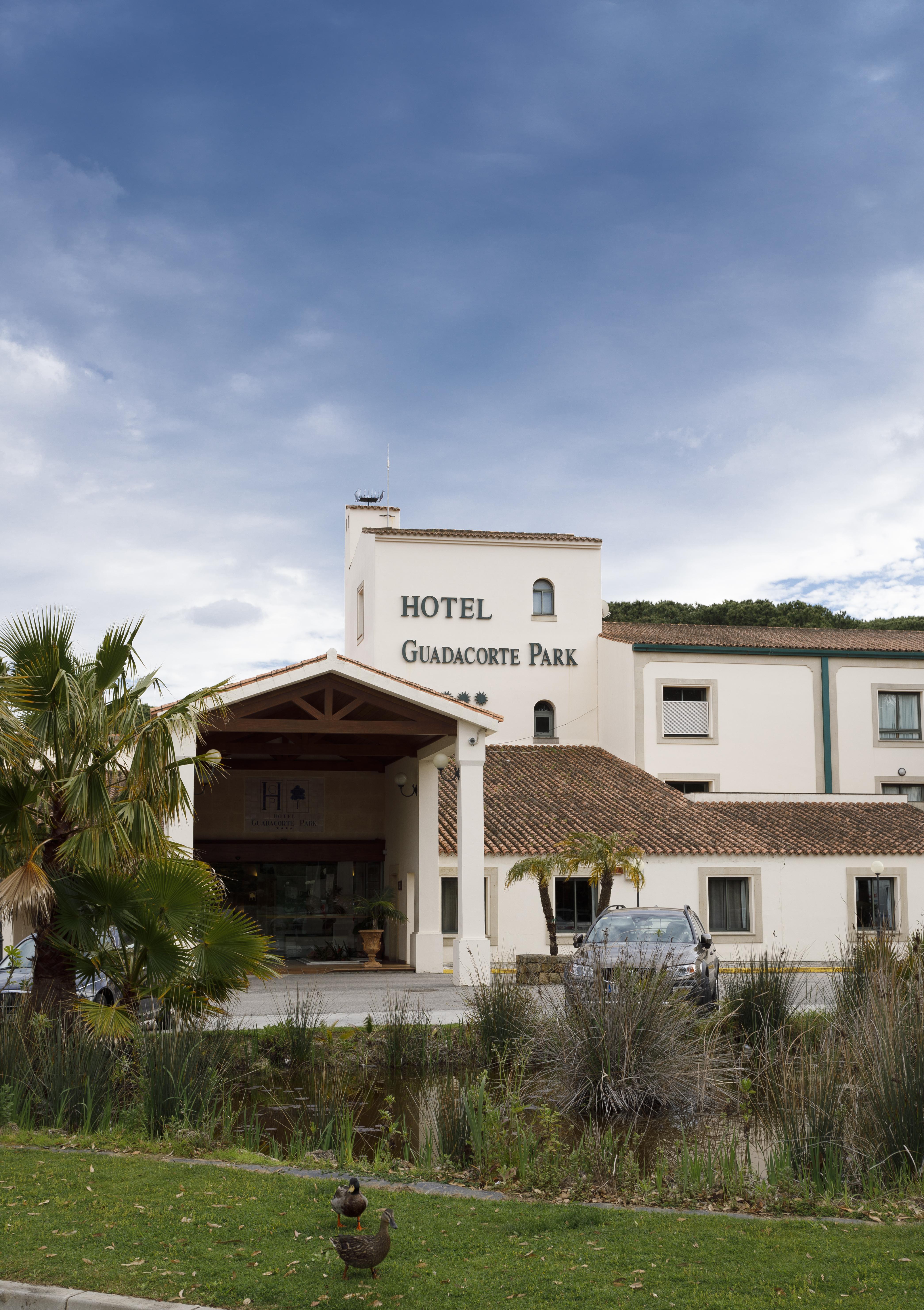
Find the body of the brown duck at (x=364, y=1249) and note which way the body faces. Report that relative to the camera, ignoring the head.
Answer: to the viewer's right

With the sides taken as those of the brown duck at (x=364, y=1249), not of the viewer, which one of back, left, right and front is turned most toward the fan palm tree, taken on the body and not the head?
left

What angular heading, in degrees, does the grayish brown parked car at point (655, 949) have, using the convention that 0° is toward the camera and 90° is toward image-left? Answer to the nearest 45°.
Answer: approximately 0°

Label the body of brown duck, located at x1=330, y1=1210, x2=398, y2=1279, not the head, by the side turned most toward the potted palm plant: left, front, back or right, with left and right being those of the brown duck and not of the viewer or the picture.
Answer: left

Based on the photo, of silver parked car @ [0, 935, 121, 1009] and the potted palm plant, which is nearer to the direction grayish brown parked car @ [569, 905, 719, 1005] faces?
the silver parked car

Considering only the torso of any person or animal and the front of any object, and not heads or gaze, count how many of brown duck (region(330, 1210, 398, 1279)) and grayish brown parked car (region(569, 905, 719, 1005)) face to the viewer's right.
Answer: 1

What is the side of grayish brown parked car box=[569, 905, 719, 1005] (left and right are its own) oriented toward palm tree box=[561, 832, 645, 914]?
back
